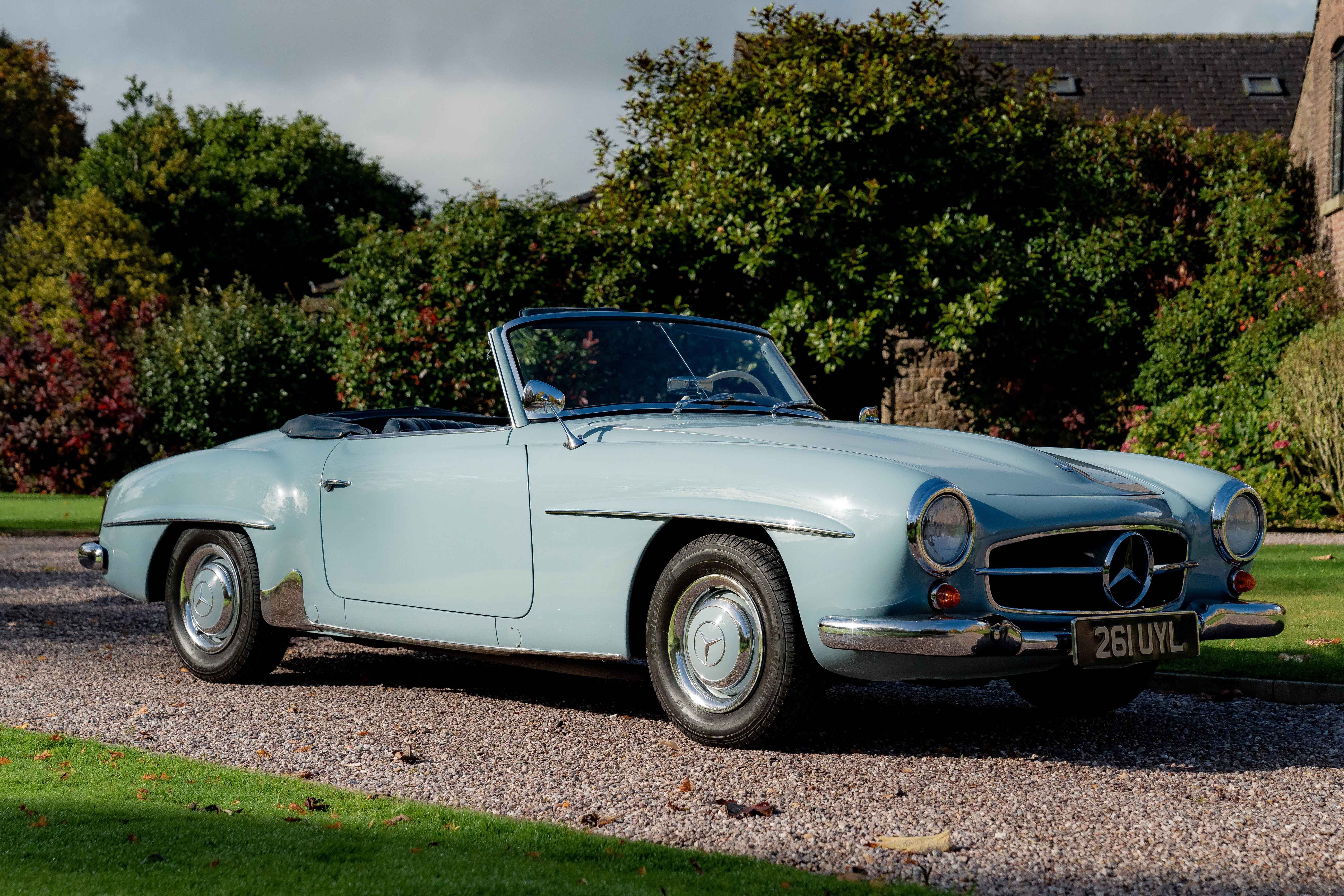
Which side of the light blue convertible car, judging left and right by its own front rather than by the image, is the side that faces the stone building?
left

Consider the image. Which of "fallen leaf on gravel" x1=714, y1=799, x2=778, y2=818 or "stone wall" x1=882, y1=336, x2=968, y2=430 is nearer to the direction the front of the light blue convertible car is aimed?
the fallen leaf on gravel

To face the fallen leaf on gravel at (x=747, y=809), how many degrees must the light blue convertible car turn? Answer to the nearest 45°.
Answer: approximately 45° to its right

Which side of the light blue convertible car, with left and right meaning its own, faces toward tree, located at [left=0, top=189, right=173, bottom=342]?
back

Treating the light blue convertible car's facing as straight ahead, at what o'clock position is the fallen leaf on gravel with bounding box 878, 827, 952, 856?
The fallen leaf on gravel is roughly at 1 o'clock from the light blue convertible car.

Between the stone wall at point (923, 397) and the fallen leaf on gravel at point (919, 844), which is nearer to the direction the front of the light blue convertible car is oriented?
the fallen leaf on gravel

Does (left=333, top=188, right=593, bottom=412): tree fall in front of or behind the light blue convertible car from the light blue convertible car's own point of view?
behind

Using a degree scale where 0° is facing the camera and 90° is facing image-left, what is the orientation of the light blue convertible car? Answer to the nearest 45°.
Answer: approximately 315°

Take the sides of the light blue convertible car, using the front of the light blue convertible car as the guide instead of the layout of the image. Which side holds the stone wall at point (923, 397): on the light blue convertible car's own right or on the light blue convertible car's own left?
on the light blue convertible car's own left

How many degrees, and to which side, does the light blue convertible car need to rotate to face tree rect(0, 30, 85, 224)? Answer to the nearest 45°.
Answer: approximately 180°

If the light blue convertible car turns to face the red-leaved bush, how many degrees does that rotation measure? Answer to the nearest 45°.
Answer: approximately 180°
